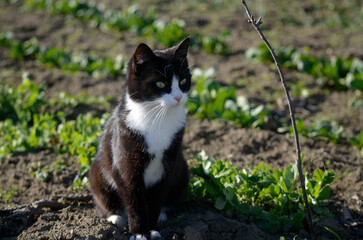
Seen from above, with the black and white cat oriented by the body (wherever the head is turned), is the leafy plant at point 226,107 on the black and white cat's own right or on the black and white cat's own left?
on the black and white cat's own left

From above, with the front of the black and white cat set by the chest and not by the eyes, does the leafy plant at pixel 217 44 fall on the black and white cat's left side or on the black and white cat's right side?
on the black and white cat's left side

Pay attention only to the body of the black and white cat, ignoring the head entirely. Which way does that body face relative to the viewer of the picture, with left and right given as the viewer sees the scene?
facing the viewer and to the right of the viewer

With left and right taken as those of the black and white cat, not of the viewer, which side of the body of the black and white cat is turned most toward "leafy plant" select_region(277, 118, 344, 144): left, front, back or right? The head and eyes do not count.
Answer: left

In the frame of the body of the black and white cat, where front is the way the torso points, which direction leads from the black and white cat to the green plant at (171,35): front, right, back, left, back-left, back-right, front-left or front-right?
back-left

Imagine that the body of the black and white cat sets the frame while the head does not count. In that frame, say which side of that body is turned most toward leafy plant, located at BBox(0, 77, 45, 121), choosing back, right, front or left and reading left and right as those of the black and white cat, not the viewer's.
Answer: back

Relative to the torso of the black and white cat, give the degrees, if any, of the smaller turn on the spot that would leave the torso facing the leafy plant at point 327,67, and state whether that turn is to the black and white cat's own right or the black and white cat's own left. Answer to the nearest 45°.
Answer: approximately 90° to the black and white cat's own left

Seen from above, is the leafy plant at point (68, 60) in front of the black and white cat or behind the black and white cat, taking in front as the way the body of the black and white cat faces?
behind
